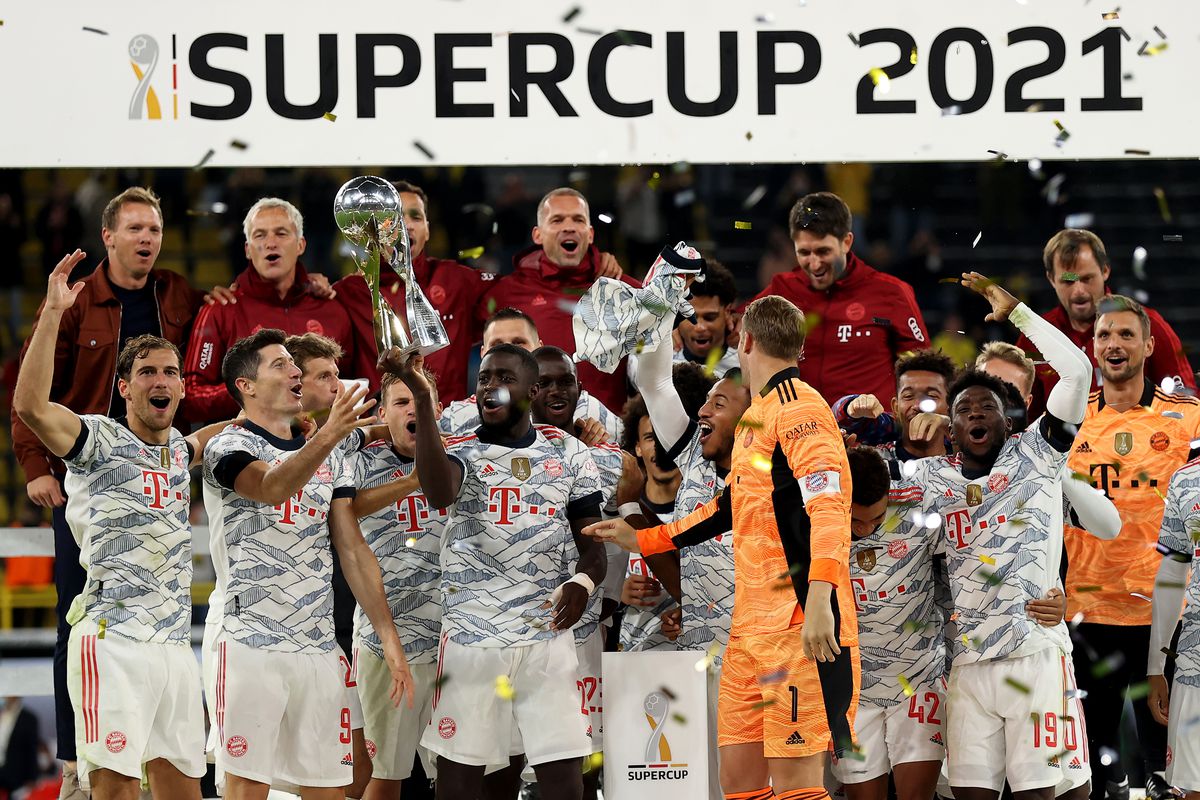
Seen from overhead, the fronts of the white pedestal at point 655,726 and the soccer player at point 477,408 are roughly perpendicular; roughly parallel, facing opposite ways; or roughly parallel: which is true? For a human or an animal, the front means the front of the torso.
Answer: roughly parallel

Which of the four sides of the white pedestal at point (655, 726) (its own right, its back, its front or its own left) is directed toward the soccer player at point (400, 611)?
right

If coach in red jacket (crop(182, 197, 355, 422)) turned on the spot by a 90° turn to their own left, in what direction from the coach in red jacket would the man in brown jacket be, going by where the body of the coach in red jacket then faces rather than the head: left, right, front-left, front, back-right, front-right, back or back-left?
back

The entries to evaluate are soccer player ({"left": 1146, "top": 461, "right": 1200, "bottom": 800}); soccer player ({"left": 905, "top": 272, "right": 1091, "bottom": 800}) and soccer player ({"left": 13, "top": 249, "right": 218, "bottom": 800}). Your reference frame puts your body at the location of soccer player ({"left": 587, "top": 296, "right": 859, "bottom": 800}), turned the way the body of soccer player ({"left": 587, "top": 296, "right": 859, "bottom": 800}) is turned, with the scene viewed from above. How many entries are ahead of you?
1

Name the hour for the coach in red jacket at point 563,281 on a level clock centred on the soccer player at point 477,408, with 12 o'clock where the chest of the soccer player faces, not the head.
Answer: The coach in red jacket is roughly at 7 o'clock from the soccer player.

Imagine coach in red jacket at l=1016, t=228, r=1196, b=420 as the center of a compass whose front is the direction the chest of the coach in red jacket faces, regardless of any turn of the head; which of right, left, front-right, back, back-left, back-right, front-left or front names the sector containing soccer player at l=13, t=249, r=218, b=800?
front-right

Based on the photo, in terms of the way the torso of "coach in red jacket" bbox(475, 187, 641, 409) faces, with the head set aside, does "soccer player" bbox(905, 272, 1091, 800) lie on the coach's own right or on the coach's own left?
on the coach's own left

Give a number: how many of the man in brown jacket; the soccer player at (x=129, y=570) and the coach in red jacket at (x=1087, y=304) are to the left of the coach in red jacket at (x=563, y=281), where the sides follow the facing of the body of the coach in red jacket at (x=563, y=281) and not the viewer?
1

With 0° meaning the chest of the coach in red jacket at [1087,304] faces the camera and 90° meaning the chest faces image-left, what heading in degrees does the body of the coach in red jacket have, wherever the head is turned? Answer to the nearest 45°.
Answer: approximately 0°

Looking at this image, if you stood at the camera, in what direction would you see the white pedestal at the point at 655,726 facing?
facing the viewer

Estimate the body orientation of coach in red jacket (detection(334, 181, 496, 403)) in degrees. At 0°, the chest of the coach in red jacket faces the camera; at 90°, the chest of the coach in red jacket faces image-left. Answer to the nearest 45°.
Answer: approximately 0°

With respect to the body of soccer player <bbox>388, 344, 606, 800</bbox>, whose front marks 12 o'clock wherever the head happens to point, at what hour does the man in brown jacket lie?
The man in brown jacket is roughly at 4 o'clock from the soccer player.

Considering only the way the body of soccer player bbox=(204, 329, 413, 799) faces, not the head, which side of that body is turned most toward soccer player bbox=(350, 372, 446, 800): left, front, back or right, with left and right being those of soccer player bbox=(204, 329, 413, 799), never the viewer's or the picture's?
left

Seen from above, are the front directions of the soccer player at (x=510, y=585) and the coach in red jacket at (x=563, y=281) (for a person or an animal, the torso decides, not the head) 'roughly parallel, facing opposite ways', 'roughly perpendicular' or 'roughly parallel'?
roughly parallel

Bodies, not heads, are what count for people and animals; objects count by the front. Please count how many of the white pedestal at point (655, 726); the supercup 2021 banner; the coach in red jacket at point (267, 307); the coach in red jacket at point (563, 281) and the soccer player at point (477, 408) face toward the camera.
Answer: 5

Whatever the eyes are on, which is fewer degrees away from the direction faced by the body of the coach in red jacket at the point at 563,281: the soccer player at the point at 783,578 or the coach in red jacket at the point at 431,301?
the soccer player

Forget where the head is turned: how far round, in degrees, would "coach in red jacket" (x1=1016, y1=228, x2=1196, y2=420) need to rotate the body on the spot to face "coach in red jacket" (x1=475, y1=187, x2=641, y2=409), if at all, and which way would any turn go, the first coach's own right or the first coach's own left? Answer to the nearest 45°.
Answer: approximately 90° to the first coach's own right

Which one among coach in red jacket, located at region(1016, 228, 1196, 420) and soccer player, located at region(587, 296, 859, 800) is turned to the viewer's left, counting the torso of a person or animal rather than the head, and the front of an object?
the soccer player
